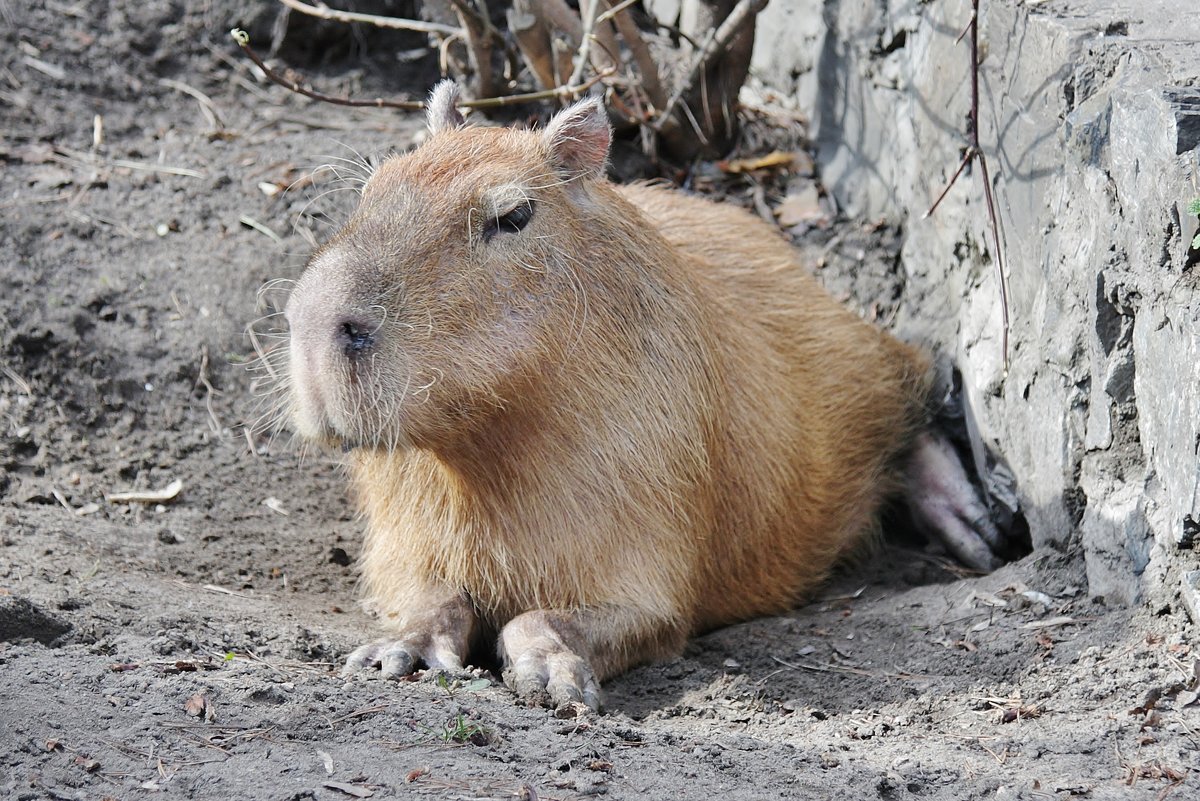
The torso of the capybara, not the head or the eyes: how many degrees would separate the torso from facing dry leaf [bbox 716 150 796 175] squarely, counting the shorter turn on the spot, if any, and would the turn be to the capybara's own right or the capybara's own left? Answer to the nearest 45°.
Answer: approximately 135° to the capybara's own right

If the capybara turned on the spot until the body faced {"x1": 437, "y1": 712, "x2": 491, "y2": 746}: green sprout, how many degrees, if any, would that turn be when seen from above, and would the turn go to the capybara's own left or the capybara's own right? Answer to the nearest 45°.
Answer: approximately 45° to the capybara's own left

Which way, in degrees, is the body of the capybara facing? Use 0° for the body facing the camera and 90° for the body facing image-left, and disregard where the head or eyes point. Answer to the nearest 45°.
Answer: approximately 45°

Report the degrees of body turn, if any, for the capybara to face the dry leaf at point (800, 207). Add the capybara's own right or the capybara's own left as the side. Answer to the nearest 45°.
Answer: approximately 135° to the capybara's own right

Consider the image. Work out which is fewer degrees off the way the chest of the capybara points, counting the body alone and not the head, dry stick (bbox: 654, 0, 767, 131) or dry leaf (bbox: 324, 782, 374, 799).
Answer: the dry leaf

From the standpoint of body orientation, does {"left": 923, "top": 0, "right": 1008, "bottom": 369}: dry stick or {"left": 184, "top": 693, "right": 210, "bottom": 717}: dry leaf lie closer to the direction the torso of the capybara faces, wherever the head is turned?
the dry leaf

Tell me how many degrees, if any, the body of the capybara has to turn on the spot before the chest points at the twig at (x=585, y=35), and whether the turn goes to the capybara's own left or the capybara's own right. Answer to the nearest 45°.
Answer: approximately 135° to the capybara's own right

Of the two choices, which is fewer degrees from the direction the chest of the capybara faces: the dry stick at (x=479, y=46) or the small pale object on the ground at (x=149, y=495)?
the small pale object on the ground

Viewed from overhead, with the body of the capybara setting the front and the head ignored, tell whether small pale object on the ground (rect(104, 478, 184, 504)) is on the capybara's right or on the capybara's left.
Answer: on the capybara's right

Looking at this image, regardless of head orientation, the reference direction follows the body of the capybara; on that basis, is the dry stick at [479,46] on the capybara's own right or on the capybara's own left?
on the capybara's own right

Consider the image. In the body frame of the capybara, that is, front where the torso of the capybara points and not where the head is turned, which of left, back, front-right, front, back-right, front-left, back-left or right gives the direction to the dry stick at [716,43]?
back-right
